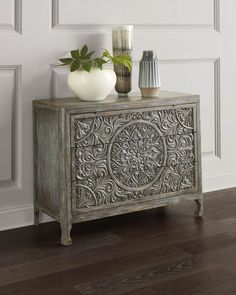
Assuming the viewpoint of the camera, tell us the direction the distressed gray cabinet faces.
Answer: facing the viewer and to the right of the viewer
